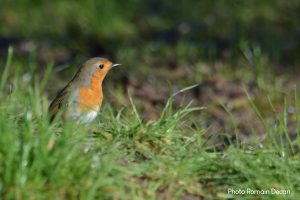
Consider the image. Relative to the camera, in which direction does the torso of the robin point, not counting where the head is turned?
to the viewer's right
